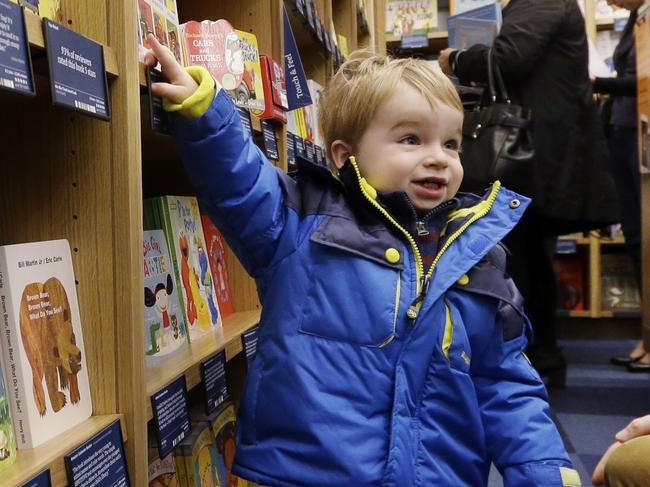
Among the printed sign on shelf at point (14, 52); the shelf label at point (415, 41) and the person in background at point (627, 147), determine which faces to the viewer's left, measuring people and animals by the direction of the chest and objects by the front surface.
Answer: the person in background

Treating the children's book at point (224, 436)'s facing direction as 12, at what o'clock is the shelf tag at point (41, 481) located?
The shelf tag is roughly at 2 o'clock from the children's book.

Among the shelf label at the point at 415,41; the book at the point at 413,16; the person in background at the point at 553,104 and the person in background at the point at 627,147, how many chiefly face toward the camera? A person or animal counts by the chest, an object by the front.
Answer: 2

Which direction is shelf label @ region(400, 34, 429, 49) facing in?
toward the camera

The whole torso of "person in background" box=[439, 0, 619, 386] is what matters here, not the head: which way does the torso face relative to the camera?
to the viewer's left

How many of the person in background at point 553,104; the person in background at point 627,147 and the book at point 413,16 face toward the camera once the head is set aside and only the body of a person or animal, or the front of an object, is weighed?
1

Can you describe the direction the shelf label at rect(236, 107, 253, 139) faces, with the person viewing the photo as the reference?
facing the viewer and to the right of the viewer

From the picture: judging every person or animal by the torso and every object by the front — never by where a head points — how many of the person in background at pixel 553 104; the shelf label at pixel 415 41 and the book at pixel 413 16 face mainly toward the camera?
2

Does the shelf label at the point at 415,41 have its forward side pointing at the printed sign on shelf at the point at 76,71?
yes

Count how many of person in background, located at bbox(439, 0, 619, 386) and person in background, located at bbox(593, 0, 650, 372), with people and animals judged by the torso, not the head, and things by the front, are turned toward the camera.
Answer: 0
